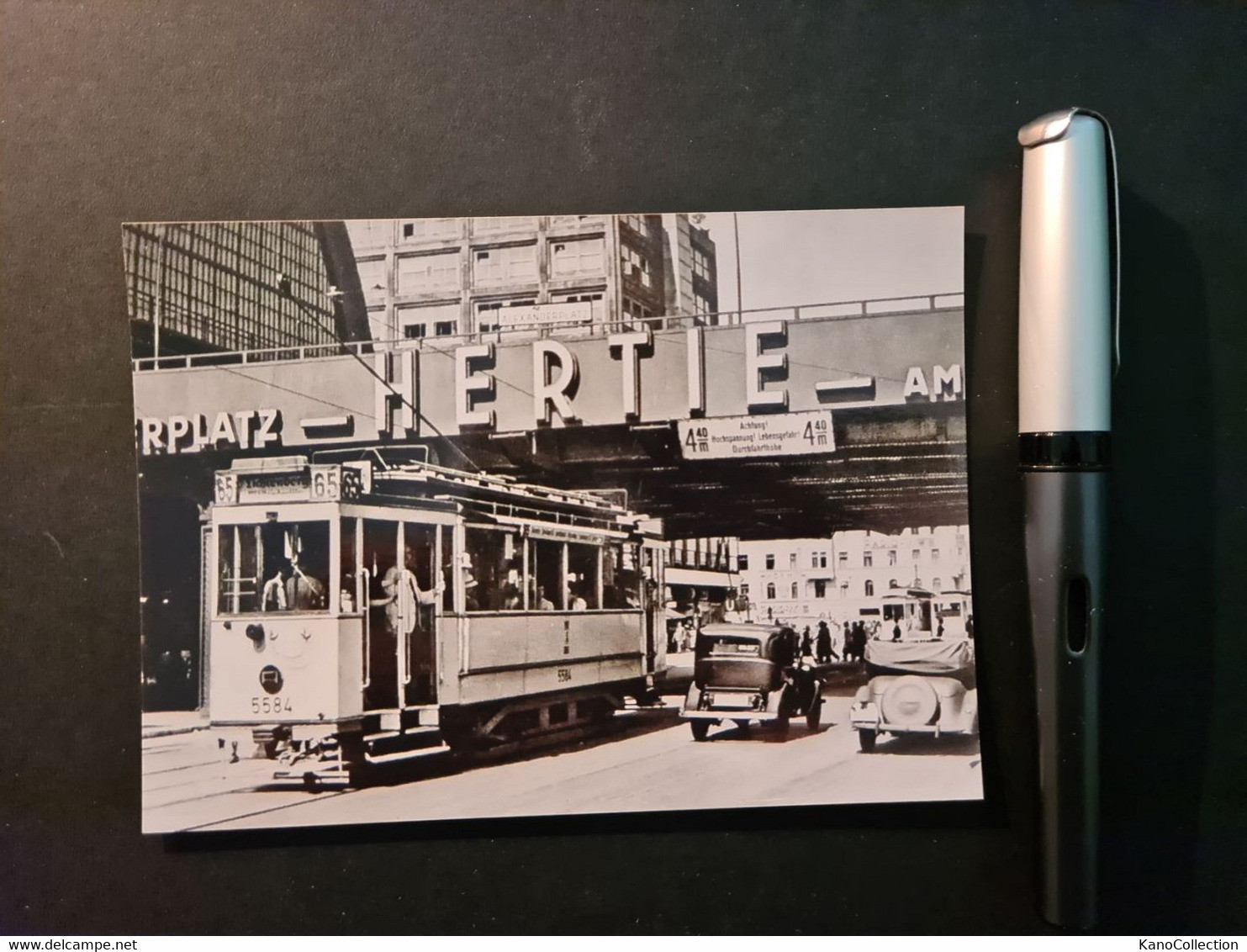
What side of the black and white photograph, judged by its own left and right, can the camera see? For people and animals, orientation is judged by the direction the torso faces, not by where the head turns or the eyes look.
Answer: front
